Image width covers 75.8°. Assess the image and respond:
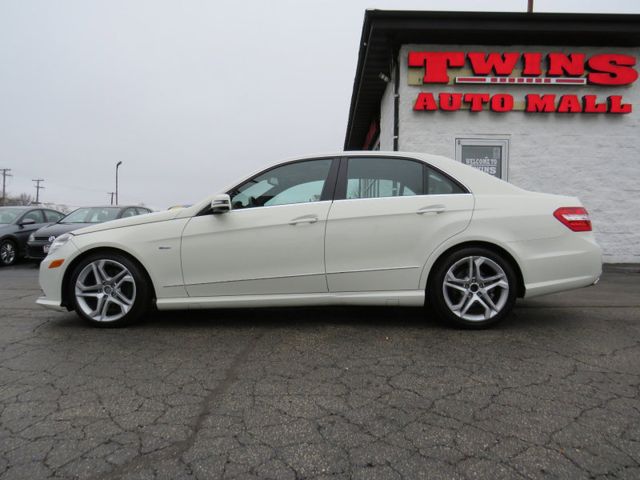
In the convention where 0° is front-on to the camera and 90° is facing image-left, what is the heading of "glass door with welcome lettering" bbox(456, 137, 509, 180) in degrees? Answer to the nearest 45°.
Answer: approximately 0°

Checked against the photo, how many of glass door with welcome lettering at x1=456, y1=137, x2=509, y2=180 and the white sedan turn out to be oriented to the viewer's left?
1

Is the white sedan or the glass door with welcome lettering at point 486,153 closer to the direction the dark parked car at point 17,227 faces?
the white sedan

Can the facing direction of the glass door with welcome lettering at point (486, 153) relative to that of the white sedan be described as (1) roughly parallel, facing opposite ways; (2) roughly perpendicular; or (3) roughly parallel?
roughly perpendicular

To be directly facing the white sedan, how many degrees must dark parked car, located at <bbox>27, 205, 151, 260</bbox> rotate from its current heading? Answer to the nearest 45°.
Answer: approximately 45° to its left

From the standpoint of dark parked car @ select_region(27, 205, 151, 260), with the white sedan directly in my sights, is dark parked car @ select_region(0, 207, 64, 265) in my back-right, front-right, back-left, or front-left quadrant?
back-right

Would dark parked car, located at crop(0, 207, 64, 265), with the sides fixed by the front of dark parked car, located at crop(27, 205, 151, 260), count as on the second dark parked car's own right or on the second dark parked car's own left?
on the second dark parked car's own right

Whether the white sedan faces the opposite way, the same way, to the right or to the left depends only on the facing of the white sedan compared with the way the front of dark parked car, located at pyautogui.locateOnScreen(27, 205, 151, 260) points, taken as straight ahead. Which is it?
to the right

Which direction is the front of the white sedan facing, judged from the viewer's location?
facing to the left of the viewer

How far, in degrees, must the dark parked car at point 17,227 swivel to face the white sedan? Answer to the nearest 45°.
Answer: approximately 45° to its left

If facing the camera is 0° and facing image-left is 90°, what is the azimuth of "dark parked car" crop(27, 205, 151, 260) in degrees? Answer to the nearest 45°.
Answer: approximately 45°

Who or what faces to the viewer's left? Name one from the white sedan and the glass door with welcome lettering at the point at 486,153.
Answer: the white sedan
